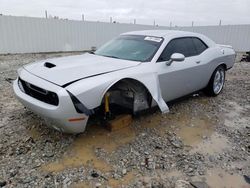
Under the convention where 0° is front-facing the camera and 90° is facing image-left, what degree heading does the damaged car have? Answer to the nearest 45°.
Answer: approximately 45°

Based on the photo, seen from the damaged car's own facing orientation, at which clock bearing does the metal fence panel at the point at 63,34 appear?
The metal fence panel is roughly at 4 o'clock from the damaged car.

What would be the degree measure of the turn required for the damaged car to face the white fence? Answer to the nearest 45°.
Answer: approximately 180°
